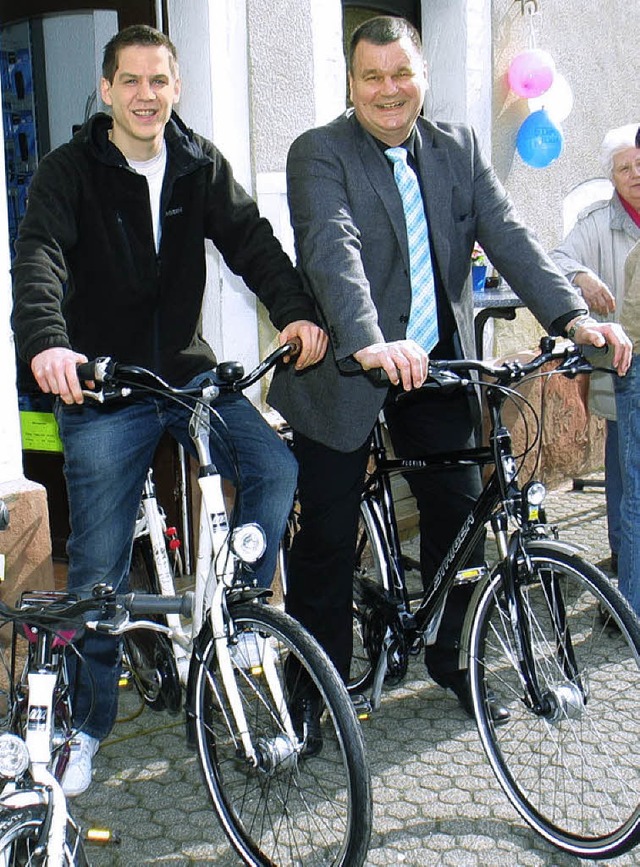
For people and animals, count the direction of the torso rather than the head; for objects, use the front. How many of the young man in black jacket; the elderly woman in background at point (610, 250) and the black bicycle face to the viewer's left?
0

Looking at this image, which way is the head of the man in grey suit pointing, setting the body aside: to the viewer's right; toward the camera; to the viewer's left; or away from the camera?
toward the camera

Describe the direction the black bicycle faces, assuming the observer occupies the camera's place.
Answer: facing the viewer and to the right of the viewer

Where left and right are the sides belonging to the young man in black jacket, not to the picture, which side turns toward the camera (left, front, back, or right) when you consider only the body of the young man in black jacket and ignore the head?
front

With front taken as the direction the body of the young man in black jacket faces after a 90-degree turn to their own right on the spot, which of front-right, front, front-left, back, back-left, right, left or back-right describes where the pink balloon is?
back-right

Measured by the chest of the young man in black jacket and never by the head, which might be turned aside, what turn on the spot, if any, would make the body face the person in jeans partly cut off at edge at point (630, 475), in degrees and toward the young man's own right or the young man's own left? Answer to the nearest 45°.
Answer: approximately 90° to the young man's own left

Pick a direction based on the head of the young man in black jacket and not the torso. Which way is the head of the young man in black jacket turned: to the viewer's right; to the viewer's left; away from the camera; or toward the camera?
toward the camera

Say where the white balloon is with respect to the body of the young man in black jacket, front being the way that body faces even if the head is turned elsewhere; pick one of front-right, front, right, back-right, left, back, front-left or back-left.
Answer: back-left

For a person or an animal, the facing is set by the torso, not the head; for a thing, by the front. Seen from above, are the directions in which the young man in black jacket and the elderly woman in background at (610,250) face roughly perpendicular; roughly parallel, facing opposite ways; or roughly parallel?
roughly parallel

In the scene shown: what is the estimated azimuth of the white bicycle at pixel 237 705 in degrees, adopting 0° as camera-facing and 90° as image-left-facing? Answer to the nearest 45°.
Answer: approximately 315°

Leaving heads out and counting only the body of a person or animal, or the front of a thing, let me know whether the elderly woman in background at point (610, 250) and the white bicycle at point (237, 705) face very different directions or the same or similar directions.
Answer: same or similar directions

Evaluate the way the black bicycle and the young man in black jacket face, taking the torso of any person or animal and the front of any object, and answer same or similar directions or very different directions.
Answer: same or similar directions

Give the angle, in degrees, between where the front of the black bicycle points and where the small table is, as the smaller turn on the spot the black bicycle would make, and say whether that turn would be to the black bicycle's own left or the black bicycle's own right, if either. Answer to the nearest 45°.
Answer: approximately 135° to the black bicycle's own left

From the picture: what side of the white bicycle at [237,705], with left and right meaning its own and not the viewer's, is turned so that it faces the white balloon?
left
